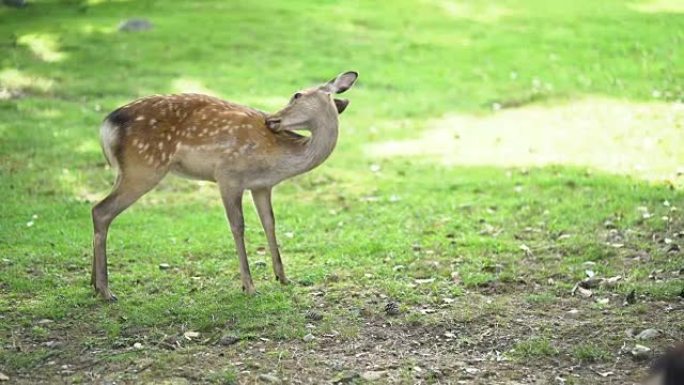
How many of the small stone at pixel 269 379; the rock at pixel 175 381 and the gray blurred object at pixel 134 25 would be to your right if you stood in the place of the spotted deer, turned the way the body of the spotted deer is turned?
2

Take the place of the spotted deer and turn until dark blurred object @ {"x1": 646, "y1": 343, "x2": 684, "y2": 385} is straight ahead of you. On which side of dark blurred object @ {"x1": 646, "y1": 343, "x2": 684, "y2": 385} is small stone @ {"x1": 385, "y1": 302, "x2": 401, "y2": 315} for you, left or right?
left

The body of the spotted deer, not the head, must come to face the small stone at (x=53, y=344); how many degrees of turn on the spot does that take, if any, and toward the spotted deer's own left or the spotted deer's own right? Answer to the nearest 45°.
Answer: approximately 135° to the spotted deer's own right

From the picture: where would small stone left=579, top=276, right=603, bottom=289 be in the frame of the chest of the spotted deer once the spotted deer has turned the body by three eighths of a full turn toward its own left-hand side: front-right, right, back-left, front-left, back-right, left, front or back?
back-right

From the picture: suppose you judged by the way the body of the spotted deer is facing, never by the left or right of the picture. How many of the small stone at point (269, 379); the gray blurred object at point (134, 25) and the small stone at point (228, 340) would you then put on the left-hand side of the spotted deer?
1

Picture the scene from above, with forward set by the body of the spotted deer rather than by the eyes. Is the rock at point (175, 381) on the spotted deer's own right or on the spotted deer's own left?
on the spotted deer's own right

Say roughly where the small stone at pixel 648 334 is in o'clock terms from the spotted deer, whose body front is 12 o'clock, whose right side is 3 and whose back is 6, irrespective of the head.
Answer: The small stone is roughly at 1 o'clock from the spotted deer.

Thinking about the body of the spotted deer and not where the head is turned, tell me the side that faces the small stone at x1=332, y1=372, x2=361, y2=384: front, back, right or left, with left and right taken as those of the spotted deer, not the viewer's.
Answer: right

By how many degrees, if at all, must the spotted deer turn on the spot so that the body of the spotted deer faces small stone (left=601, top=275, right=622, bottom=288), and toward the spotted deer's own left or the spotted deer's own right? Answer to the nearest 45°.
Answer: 0° — it already faces it

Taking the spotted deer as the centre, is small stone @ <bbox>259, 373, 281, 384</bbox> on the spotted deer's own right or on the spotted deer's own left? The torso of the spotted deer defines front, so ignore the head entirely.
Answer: on the spotted deer's own right

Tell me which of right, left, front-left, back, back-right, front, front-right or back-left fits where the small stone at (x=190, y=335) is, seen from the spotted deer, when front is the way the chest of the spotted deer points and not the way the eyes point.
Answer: right

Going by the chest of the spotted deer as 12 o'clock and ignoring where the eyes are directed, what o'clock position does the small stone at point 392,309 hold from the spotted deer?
The small stone is roughly at 1 o'clock from the spotted deer.

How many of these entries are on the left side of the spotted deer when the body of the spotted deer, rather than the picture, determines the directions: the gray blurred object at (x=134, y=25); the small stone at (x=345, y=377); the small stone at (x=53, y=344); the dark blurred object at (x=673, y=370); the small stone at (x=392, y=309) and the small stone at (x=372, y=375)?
1

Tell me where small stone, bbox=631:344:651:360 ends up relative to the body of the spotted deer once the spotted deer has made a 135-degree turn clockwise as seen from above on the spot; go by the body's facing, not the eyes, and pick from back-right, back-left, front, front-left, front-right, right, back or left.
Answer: left

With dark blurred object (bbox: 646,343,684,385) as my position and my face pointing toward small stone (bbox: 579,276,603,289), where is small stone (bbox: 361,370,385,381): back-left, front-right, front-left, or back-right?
front-left

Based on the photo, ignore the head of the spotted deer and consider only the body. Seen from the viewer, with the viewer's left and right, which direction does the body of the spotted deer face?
facing to the right of the viewer
